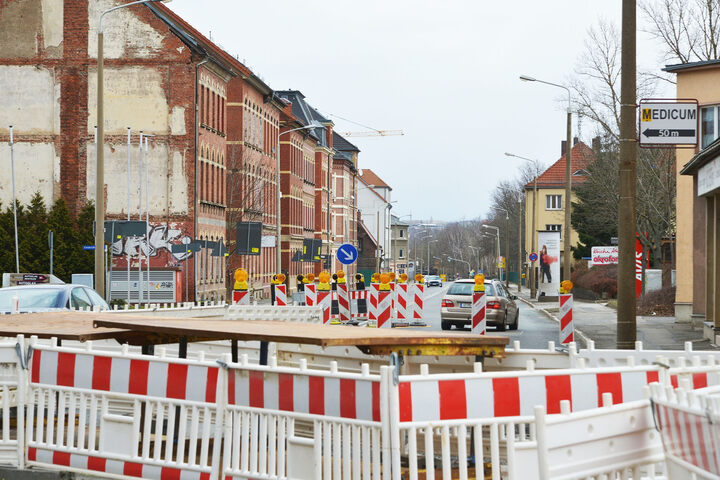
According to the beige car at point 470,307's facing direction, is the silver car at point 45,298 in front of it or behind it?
behind

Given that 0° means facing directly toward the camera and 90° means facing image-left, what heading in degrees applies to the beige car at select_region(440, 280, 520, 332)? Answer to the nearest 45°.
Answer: approximately 225°

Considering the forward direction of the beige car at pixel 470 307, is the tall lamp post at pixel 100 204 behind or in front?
behind

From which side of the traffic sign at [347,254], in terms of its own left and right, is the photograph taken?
front

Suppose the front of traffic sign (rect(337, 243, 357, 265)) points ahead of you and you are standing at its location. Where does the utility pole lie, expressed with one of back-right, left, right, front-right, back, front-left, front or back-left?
front

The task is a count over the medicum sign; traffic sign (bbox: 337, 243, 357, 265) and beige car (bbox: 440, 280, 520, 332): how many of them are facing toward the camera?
2

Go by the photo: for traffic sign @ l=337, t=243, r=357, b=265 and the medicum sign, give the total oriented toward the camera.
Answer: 2

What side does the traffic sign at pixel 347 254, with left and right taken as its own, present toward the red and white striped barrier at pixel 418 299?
left

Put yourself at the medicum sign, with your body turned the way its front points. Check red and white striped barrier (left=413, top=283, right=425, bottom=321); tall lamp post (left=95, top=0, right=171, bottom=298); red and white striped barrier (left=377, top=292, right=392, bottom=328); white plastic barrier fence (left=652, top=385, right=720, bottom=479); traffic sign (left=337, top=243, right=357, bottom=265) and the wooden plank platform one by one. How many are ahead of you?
2

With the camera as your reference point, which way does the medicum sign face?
facing the viewer

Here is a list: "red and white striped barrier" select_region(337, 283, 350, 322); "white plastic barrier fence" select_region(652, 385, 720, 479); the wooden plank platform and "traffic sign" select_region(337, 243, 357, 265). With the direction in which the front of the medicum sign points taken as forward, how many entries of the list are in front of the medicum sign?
2

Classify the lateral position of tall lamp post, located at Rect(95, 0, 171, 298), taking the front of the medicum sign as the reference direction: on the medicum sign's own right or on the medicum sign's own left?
on the medicum sign's own right
